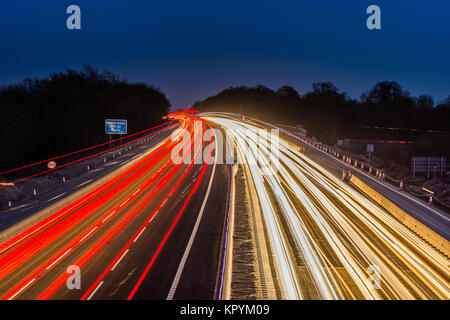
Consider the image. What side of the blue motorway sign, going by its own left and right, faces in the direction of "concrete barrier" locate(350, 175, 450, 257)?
front

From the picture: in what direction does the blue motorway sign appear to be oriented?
toward the camera
